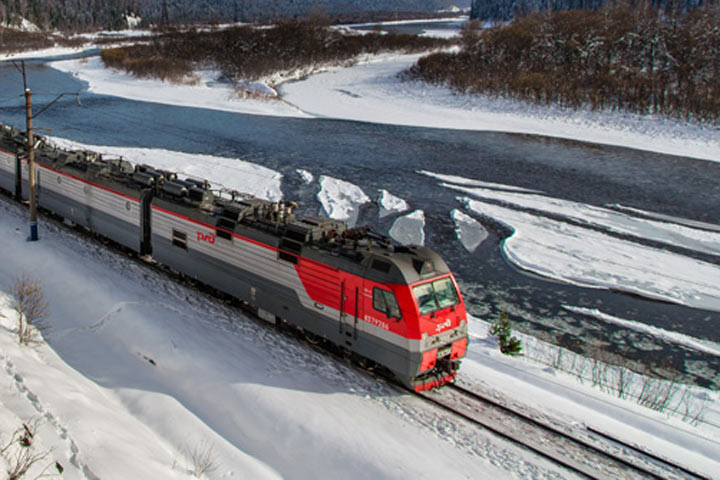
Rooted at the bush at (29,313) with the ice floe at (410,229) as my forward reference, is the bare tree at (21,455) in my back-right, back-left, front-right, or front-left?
back-right

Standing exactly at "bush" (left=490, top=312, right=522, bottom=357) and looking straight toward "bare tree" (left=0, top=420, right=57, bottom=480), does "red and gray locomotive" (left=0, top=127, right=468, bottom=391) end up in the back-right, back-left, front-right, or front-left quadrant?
front-right

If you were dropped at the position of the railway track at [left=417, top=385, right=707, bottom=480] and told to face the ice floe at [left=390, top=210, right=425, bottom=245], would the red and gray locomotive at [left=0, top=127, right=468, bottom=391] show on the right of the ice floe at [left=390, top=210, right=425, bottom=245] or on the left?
left

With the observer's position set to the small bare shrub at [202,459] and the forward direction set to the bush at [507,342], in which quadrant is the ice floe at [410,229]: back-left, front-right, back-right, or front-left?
front-left

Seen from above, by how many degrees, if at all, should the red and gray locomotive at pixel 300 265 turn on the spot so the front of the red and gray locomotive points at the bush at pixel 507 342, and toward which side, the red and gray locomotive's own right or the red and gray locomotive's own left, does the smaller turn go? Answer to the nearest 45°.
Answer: approximately 45° to the red and gray locomotive's own left

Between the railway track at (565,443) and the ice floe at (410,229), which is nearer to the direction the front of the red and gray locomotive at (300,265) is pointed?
the railway track

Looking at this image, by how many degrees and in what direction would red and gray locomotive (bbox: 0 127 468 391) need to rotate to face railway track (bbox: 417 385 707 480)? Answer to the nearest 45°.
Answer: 0° — it already faces it

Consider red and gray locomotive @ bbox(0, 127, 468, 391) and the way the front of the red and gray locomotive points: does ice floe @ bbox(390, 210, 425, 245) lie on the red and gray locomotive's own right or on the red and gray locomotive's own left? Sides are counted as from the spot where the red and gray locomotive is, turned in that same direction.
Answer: on the red and gray locomotive's own left

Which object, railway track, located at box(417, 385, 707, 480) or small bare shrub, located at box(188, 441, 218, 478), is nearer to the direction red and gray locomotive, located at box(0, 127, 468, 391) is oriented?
the railway track

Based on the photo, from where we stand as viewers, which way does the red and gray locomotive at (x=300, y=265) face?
facing the viewer and to the right of the viewer

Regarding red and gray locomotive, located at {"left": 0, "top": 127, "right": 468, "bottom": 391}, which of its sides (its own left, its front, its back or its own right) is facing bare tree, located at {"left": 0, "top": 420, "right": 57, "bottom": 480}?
right
